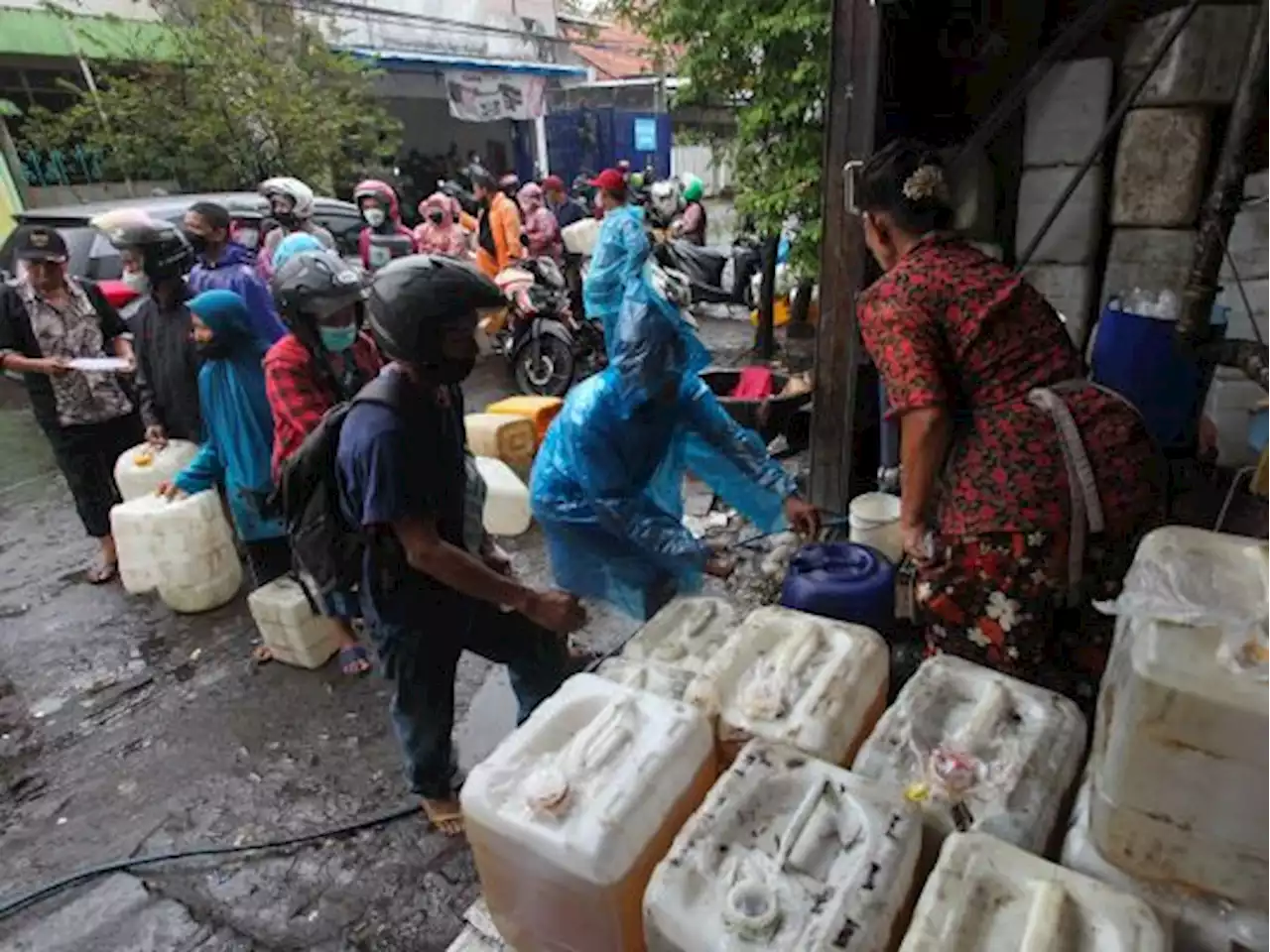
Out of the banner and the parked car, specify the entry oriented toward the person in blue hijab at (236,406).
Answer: the banner

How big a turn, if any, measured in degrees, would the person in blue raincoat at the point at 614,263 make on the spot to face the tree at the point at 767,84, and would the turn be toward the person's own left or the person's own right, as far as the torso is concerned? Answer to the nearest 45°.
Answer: approximately 90° to the person's own right

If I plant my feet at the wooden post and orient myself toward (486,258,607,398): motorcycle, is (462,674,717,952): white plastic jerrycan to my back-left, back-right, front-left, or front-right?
back-left

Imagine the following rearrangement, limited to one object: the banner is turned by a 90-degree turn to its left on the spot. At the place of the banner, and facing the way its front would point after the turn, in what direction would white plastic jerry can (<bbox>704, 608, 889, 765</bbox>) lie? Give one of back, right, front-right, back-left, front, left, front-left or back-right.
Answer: right

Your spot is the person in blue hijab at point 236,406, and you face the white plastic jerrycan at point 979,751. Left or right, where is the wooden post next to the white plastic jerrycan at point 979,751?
left

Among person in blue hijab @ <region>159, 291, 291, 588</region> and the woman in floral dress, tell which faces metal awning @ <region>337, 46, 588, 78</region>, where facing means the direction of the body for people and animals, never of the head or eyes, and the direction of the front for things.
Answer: the woman in floral dress

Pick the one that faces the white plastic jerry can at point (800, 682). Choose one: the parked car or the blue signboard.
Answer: the blue signboard

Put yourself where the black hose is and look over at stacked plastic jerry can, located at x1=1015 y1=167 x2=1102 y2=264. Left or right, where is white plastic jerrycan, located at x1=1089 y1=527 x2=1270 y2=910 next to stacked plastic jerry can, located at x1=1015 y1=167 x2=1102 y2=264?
right

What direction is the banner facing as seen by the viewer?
toward the camera

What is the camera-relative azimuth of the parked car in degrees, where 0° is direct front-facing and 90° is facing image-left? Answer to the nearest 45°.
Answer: approximately 225°

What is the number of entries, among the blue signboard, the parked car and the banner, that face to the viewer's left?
0

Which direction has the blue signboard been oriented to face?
toward the camera
